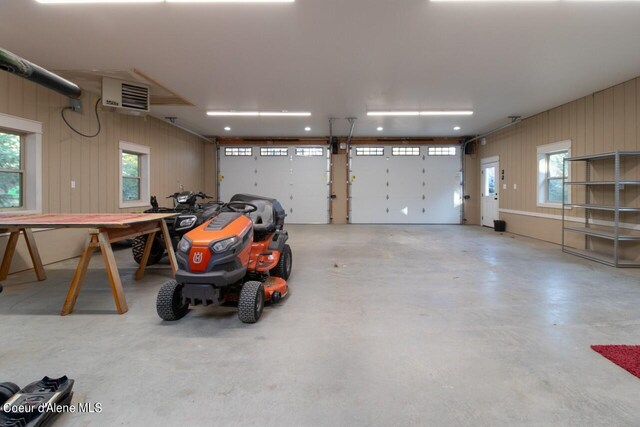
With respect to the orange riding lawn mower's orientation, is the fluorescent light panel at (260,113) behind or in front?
behind

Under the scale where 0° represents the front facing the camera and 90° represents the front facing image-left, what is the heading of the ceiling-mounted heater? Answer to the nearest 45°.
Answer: approximately 315°

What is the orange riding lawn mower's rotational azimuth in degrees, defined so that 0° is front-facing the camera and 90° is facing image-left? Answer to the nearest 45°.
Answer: approximately 45°

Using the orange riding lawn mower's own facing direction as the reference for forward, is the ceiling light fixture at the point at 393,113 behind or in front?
behind

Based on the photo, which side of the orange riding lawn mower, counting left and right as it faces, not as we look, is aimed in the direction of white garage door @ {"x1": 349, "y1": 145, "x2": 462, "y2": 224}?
back

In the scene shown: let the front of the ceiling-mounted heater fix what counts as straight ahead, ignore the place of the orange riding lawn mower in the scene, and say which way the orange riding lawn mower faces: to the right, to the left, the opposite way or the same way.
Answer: to the right

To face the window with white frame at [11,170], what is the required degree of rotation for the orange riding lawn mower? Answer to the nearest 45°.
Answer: approximately 90° to its right

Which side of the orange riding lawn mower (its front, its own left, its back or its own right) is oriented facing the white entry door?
back
